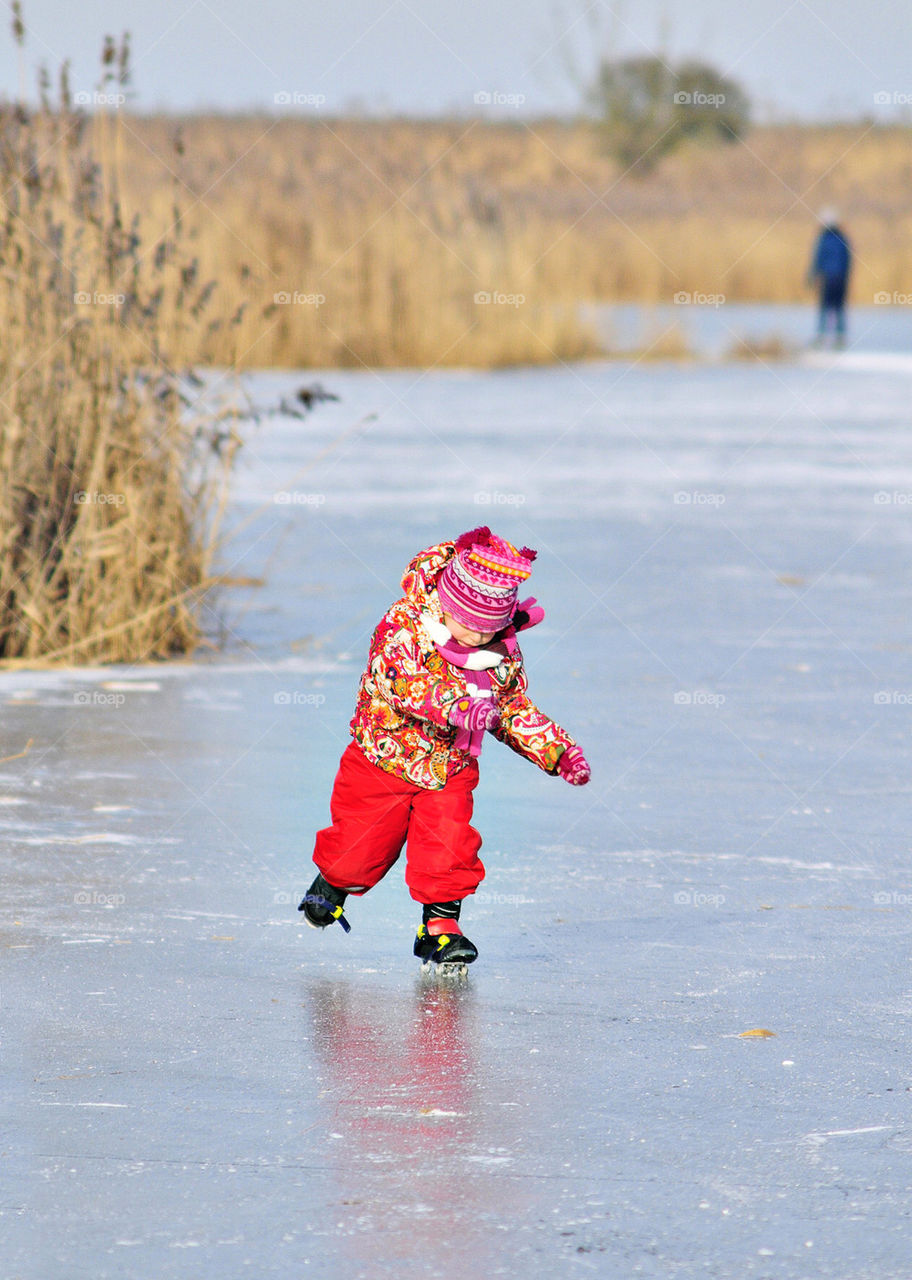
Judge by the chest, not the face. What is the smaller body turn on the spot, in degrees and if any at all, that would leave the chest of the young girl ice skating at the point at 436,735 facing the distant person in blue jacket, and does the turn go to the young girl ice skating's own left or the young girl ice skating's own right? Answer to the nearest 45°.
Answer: approximately 135° to the young girl ice skating's own left

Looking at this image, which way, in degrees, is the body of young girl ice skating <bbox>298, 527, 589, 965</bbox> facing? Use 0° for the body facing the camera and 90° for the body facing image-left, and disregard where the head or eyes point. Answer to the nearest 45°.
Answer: approximately 315°
